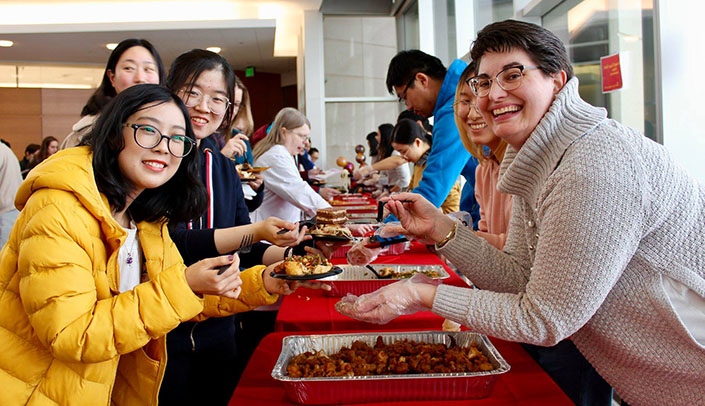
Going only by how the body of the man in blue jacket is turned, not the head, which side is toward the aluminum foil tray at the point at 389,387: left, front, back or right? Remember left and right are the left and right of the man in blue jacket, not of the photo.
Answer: left

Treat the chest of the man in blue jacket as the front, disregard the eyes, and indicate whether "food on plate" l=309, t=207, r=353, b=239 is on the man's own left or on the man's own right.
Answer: on the man's own left

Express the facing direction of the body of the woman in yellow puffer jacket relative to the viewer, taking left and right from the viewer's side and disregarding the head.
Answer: facing the viewer and to the right of the viewer

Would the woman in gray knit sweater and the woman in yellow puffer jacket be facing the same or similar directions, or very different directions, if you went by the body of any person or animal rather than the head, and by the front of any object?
very different directions

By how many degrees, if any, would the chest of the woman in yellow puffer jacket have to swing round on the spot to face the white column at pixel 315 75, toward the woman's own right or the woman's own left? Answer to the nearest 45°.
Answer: approximately 135° to the woman's own left

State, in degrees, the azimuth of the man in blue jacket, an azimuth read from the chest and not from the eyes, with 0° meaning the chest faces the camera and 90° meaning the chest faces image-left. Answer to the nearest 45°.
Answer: approximately 90°

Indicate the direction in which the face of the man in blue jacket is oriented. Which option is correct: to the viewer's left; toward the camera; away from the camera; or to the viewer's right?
to the viewer's left

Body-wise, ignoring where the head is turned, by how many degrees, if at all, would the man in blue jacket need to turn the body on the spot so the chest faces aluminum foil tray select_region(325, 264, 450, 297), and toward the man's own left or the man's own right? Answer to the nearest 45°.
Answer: approximately 90° to the man's own left

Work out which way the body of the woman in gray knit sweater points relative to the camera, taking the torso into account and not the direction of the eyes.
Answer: to the viewer's left

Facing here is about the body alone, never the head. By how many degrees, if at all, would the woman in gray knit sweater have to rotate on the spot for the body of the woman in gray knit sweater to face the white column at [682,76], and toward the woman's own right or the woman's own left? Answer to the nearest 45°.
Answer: approximately 90° to the woman's own right

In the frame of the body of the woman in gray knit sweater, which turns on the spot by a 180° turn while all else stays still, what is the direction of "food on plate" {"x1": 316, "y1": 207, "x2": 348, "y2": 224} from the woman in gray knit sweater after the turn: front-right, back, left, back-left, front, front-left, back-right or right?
back-left
